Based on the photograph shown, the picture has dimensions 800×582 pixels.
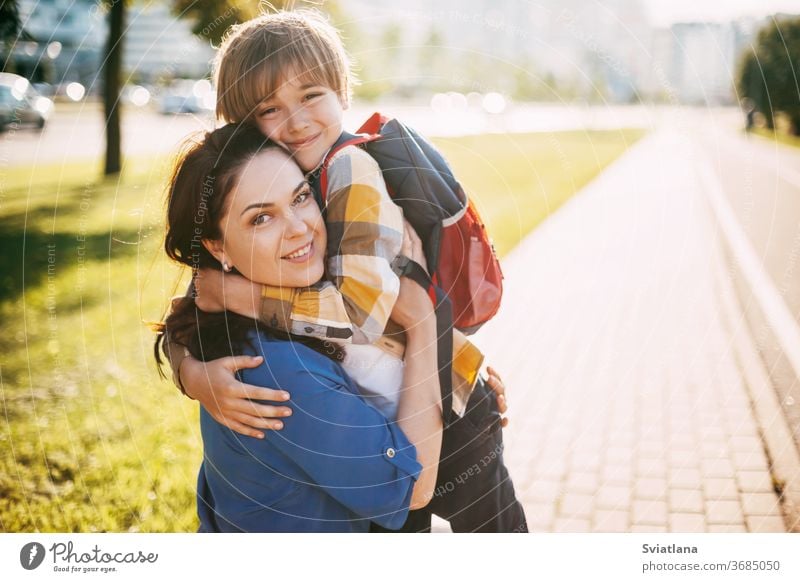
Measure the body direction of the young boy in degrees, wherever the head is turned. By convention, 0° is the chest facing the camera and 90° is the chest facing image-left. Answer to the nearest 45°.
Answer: approximately 45°

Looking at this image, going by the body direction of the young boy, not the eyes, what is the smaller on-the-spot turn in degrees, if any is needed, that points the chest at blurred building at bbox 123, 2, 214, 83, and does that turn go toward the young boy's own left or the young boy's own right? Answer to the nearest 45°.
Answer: approximately 135° to the young boy's own right

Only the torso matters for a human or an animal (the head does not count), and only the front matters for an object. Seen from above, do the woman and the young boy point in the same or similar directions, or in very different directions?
very different directions

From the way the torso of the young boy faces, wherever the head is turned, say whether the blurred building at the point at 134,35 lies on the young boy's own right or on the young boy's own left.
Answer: on the young boy's own right

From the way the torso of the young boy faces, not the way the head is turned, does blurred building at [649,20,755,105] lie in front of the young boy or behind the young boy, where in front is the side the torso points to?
behind
